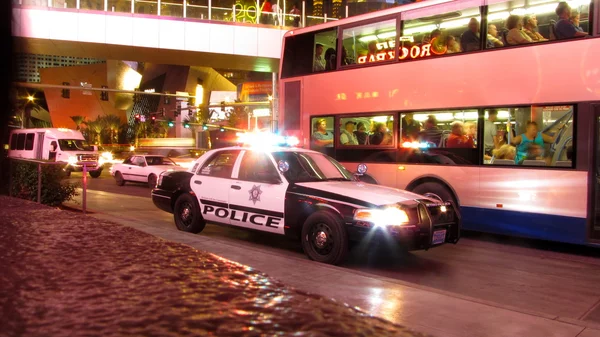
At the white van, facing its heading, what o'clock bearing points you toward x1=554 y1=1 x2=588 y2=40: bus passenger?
The bus passenger is roughly at 1 o'clock from the white van.

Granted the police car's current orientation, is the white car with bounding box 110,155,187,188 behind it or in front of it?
behind

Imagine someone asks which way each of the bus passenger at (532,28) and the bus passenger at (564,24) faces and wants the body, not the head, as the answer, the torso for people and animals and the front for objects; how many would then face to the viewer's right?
2

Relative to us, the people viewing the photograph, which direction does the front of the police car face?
facing the viewer and to the right of the viewer

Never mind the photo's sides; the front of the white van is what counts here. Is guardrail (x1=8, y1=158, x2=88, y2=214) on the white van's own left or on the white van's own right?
on the white van's own right

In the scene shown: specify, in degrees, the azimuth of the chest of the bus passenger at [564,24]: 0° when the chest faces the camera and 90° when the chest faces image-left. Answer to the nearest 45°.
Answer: approximately 270°

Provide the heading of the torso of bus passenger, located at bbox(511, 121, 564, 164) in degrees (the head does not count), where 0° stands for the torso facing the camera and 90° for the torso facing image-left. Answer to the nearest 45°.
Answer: approximately 315°

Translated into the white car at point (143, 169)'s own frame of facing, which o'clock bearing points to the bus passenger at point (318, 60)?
The bus passenger is roughly at 1 o'clock from the white car.

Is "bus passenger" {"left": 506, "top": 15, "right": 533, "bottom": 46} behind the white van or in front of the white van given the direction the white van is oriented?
in front

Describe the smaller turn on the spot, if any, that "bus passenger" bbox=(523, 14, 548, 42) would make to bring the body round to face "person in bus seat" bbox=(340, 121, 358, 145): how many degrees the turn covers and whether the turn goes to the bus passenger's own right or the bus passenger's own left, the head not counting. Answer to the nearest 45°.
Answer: approximately 180°

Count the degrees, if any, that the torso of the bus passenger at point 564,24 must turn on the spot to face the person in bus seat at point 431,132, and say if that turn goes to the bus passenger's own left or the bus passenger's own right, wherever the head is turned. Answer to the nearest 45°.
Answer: approximately 180°

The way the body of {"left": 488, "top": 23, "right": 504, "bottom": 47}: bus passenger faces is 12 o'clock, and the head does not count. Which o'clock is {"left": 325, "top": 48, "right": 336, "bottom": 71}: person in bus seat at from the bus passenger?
The person in bus seat is roughly at 5 o'clock from the bus passenger.

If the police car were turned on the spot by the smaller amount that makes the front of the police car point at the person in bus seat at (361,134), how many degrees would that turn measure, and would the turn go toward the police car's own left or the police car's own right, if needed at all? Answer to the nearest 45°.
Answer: approximately 135° to the police car's own left
